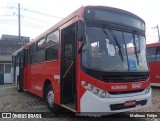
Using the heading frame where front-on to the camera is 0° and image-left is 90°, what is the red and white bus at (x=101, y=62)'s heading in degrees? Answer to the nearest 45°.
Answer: approximately 315°

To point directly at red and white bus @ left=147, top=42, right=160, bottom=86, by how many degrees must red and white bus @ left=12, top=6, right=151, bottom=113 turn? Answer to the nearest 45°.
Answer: approximately 90° to its left
